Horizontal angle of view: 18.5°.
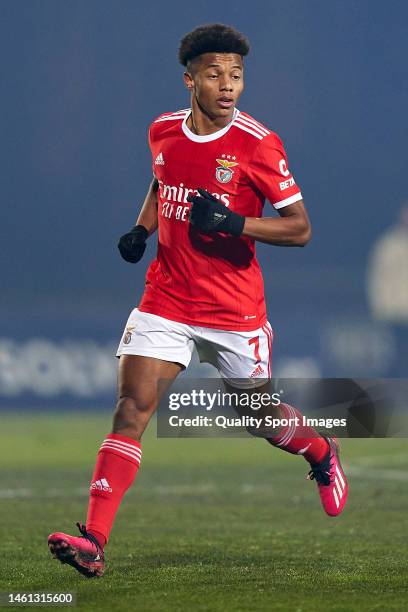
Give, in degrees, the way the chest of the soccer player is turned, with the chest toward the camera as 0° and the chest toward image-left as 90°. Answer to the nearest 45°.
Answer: approximately 45°
